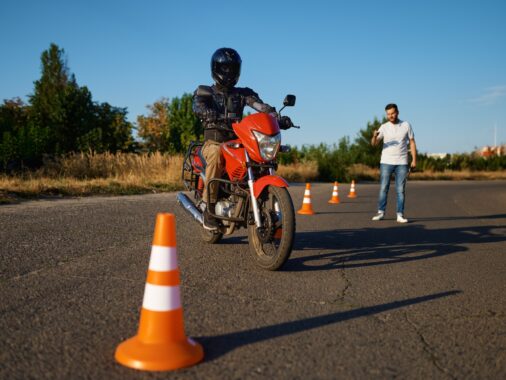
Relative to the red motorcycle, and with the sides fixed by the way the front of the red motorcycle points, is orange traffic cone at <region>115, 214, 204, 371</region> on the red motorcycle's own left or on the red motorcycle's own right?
on the red motorcycle's own right

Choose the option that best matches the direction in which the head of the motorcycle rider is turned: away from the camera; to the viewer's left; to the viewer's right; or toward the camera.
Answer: toward the camera

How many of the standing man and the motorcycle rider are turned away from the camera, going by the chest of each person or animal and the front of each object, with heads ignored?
0

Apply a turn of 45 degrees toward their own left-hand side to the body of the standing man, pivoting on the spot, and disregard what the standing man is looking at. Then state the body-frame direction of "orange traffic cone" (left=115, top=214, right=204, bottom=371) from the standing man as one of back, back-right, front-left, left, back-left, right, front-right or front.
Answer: front-right

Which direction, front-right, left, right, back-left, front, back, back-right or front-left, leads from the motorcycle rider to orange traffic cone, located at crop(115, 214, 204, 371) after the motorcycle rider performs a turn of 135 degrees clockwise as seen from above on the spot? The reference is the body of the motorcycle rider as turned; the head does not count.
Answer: left

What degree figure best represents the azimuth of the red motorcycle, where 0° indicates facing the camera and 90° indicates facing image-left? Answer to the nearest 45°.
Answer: approximately 315°

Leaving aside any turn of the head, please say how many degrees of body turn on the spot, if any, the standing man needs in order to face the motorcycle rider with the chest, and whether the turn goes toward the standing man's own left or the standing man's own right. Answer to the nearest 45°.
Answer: approximately 45° to the standing man's own right

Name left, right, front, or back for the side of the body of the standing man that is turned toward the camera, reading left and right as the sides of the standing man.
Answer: front

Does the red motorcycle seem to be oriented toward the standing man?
no
